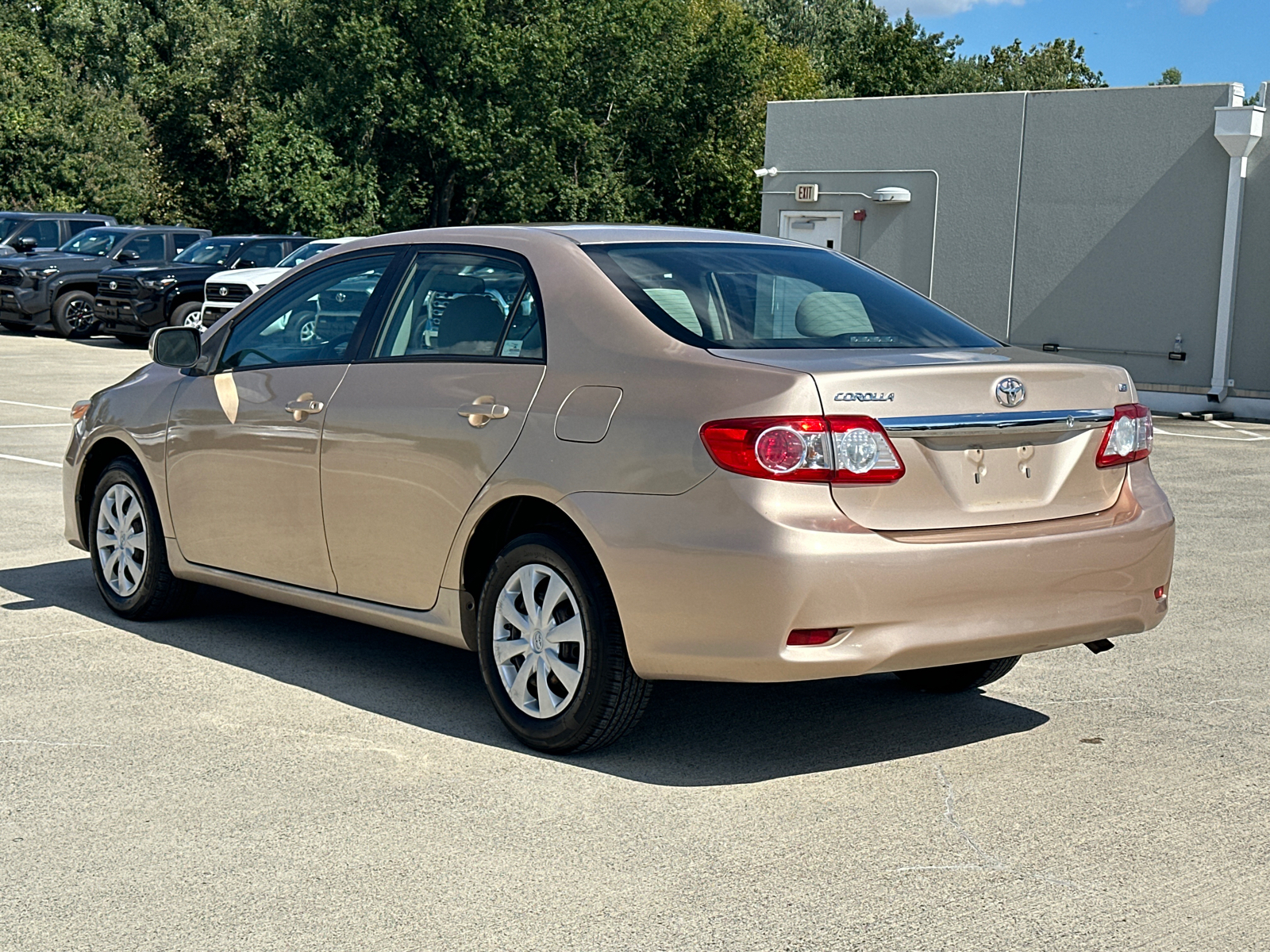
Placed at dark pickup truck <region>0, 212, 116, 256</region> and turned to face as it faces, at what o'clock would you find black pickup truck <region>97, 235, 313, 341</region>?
The black pickup truck is roughly at 10 o'clock from the dark pickup truck.

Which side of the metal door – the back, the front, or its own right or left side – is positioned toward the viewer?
front

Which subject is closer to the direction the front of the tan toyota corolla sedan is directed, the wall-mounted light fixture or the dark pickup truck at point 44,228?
the dark pickup truck

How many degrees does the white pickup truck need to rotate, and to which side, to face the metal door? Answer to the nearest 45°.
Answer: approximately 135° to its left

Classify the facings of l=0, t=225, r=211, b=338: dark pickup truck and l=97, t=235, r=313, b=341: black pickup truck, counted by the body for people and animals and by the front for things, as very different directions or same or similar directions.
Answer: same or similar directions

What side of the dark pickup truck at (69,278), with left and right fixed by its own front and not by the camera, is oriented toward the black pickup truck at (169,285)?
left

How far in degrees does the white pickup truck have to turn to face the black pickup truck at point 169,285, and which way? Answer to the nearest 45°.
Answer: approximately 90° to its right

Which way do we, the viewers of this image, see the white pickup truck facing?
facing the viewer and to the left of the viewer

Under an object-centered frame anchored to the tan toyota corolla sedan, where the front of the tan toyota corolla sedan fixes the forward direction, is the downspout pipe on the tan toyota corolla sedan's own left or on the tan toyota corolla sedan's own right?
on the tan toyota corolla sedan's own right

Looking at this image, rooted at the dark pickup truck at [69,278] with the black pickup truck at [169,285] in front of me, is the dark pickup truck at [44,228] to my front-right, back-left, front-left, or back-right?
back-left

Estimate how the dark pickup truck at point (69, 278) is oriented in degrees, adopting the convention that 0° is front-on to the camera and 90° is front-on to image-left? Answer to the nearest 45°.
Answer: approximately 45°

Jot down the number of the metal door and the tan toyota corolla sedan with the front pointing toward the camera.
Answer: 1

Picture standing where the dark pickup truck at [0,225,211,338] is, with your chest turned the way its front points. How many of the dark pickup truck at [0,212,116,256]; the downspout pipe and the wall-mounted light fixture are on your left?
2

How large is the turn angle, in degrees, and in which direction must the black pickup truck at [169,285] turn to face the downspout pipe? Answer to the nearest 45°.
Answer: approximately 90° to its left

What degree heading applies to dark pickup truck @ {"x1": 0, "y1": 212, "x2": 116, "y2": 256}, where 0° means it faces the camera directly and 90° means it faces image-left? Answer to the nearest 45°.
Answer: approximately 45°

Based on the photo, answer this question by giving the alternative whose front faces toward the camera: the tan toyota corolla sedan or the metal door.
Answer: the metal door
